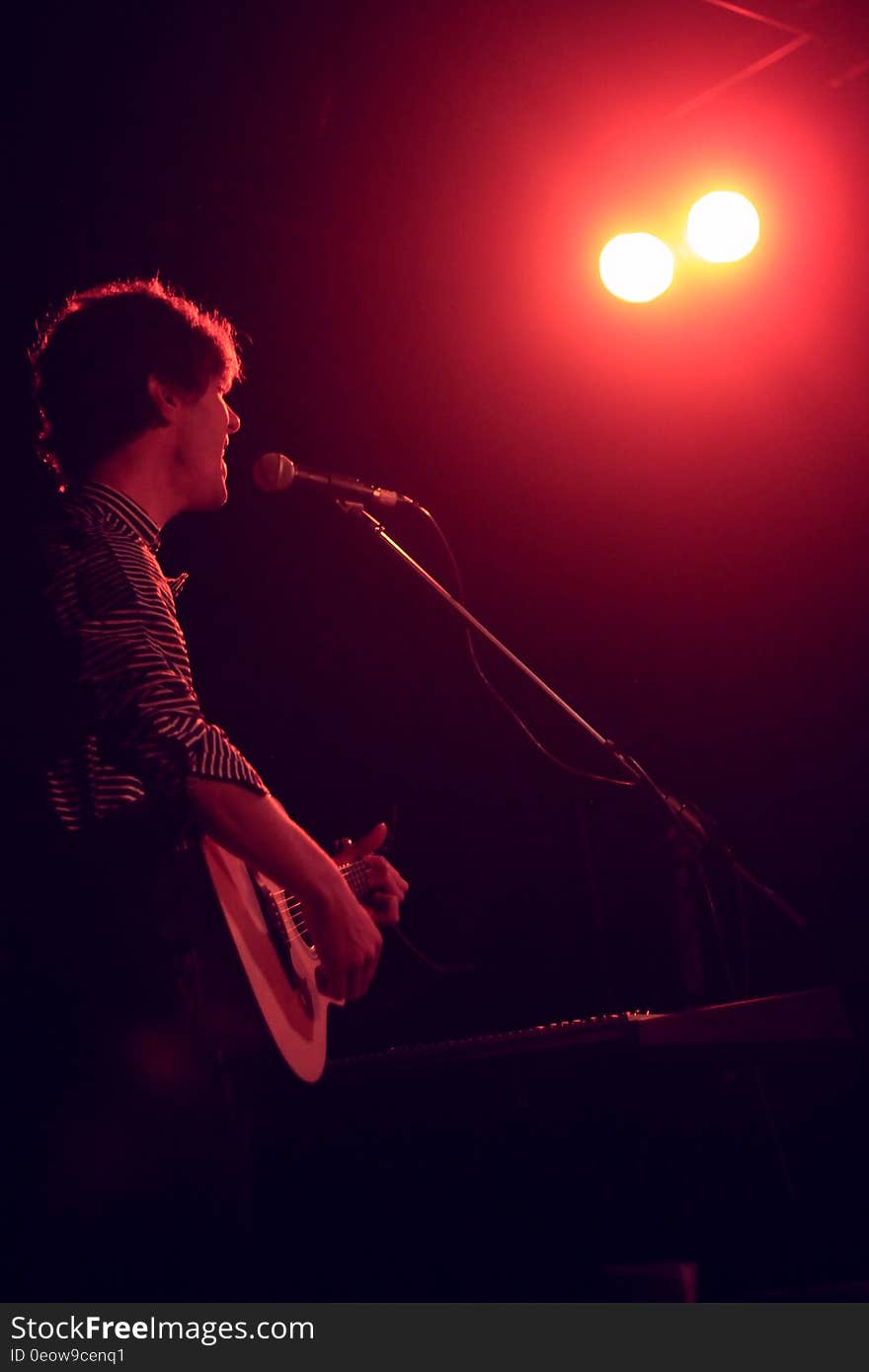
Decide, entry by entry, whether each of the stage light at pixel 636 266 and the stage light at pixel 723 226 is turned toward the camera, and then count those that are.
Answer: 2

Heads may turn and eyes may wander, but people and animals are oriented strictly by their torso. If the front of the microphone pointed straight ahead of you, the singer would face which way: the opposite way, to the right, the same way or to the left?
the opposite way

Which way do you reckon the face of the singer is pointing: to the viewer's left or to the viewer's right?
to the viewer's right

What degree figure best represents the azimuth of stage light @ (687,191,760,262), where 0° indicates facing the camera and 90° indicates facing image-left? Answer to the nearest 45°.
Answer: approximately 0°

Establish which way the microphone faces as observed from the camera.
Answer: facing to the left of the viewer

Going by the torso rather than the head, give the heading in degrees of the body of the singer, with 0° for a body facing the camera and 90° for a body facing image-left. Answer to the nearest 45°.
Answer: approximately 270°

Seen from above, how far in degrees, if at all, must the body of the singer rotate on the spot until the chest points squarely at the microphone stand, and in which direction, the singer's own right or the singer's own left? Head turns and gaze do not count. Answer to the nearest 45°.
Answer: approximately 45° to the singer's own left

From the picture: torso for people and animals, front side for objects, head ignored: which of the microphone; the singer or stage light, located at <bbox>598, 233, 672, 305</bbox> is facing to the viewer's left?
the microphone
